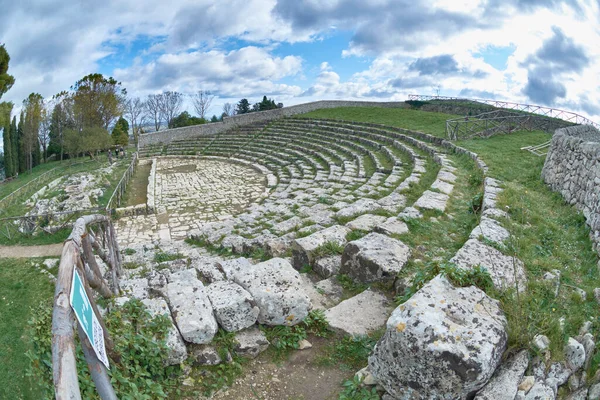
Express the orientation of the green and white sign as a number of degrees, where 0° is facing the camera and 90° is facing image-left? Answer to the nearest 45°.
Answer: approximately 315°

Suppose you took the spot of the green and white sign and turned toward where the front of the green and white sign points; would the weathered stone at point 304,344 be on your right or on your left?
on your left

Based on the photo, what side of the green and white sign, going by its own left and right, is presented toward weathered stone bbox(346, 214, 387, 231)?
left

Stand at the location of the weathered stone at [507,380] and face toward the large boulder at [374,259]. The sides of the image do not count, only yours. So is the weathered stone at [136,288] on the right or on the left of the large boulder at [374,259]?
left

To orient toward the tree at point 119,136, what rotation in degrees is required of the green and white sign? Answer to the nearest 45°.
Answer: approximately 135° to its left

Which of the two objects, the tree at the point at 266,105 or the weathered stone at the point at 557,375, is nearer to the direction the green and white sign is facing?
the weathered stone

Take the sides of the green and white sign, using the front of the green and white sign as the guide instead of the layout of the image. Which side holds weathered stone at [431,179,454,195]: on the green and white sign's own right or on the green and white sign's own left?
on the green and white sign's own left

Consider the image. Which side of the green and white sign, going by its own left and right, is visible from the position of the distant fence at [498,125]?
left
